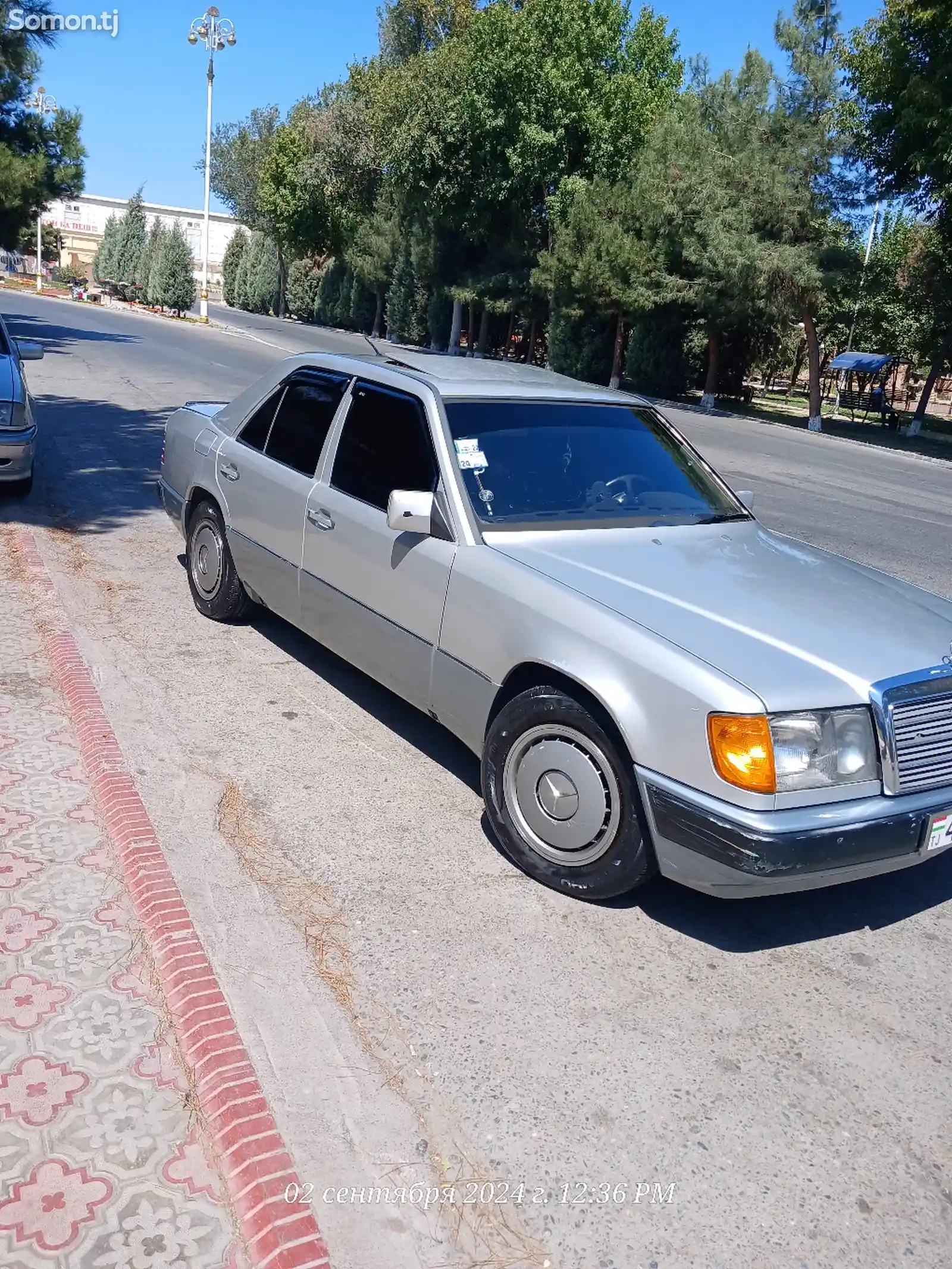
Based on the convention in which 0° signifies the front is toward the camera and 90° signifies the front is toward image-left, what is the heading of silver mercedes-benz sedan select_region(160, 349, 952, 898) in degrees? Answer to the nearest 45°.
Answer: approximately 315°

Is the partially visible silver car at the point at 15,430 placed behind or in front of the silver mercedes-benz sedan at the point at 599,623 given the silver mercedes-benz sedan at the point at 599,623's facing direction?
behind

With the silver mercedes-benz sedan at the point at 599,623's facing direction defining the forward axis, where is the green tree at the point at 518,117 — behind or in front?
behind

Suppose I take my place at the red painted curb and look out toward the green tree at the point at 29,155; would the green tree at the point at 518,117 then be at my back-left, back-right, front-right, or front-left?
front-right

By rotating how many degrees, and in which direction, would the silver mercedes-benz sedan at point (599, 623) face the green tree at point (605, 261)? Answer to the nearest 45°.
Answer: approximately 135° to its left

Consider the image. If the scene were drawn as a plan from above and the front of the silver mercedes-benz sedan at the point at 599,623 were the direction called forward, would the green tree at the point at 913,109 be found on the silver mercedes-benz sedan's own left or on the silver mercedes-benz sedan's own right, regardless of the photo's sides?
on the silver mercedes-benz sedan's own left

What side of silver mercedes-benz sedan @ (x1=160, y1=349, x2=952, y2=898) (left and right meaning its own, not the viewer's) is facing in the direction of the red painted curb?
right

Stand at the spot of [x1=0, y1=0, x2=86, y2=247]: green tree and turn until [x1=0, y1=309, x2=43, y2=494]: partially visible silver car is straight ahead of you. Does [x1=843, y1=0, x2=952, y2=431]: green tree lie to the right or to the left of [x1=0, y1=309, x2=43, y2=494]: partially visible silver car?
left

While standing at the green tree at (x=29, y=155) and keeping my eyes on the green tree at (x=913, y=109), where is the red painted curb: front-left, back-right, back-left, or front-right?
front-right
